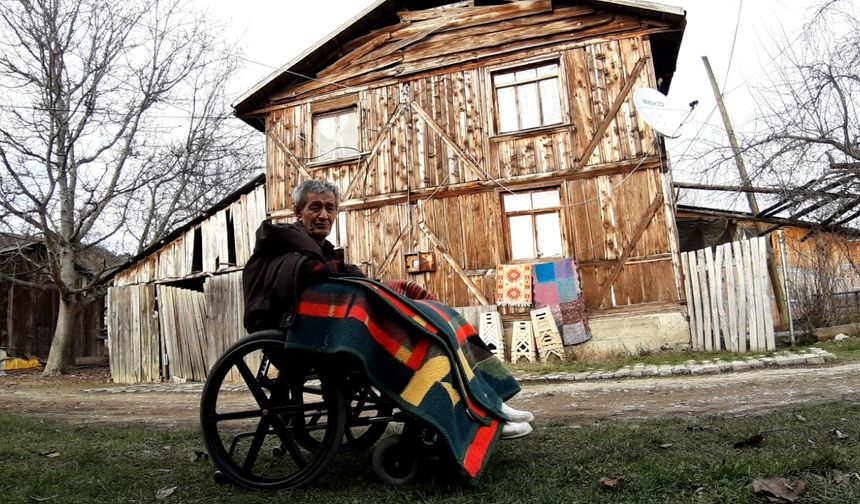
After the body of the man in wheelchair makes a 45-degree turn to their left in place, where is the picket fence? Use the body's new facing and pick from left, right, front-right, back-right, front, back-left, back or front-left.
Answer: front

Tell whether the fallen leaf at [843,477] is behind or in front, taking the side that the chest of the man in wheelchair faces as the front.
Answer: in front

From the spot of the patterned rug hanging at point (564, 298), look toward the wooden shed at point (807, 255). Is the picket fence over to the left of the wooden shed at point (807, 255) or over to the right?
right

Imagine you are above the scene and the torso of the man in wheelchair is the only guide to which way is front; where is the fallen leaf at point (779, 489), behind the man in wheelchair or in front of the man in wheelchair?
in front

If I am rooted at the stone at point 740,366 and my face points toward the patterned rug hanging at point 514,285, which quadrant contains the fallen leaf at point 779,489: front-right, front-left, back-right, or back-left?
back-left

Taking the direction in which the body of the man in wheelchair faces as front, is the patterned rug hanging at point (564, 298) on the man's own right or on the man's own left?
on the man's own left

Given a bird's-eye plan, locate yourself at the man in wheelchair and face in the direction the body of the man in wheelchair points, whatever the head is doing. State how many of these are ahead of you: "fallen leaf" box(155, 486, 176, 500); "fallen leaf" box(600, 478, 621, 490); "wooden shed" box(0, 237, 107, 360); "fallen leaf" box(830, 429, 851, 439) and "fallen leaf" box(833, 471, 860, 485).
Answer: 3

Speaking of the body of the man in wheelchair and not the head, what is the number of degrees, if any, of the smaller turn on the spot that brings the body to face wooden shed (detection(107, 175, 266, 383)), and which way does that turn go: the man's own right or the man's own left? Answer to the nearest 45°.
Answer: approximately 135° to the man's own left

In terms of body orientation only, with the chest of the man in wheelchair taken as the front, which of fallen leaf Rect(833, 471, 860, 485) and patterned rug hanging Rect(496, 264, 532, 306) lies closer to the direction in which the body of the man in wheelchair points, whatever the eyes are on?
the fallen leaf

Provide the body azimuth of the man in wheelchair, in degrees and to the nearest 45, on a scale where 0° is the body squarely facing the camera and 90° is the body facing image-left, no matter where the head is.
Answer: approximately 270°

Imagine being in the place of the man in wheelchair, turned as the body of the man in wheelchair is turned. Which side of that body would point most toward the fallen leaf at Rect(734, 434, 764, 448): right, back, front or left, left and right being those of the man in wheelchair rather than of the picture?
front

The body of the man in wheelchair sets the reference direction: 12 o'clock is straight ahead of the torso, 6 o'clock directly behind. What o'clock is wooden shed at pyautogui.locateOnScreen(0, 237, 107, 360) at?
The wooden shed is roughly at 8 o'clock from the man in wheelchair.

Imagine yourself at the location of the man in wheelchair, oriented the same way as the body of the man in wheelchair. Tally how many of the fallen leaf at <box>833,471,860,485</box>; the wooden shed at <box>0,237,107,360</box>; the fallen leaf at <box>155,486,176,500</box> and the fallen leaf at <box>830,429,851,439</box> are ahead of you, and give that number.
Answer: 2

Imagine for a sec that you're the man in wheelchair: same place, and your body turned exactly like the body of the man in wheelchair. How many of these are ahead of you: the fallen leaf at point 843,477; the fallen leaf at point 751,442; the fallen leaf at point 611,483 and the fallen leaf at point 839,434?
4

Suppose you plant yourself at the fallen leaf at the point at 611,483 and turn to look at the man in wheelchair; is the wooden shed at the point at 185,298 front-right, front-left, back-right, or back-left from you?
front-right

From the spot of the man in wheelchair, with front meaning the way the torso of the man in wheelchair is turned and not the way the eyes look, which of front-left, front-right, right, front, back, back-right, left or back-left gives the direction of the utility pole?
front-left

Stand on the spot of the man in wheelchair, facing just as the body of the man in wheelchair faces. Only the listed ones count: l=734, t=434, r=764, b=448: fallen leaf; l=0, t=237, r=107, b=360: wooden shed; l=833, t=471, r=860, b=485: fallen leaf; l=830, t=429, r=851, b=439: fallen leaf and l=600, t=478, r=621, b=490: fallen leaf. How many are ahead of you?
4
